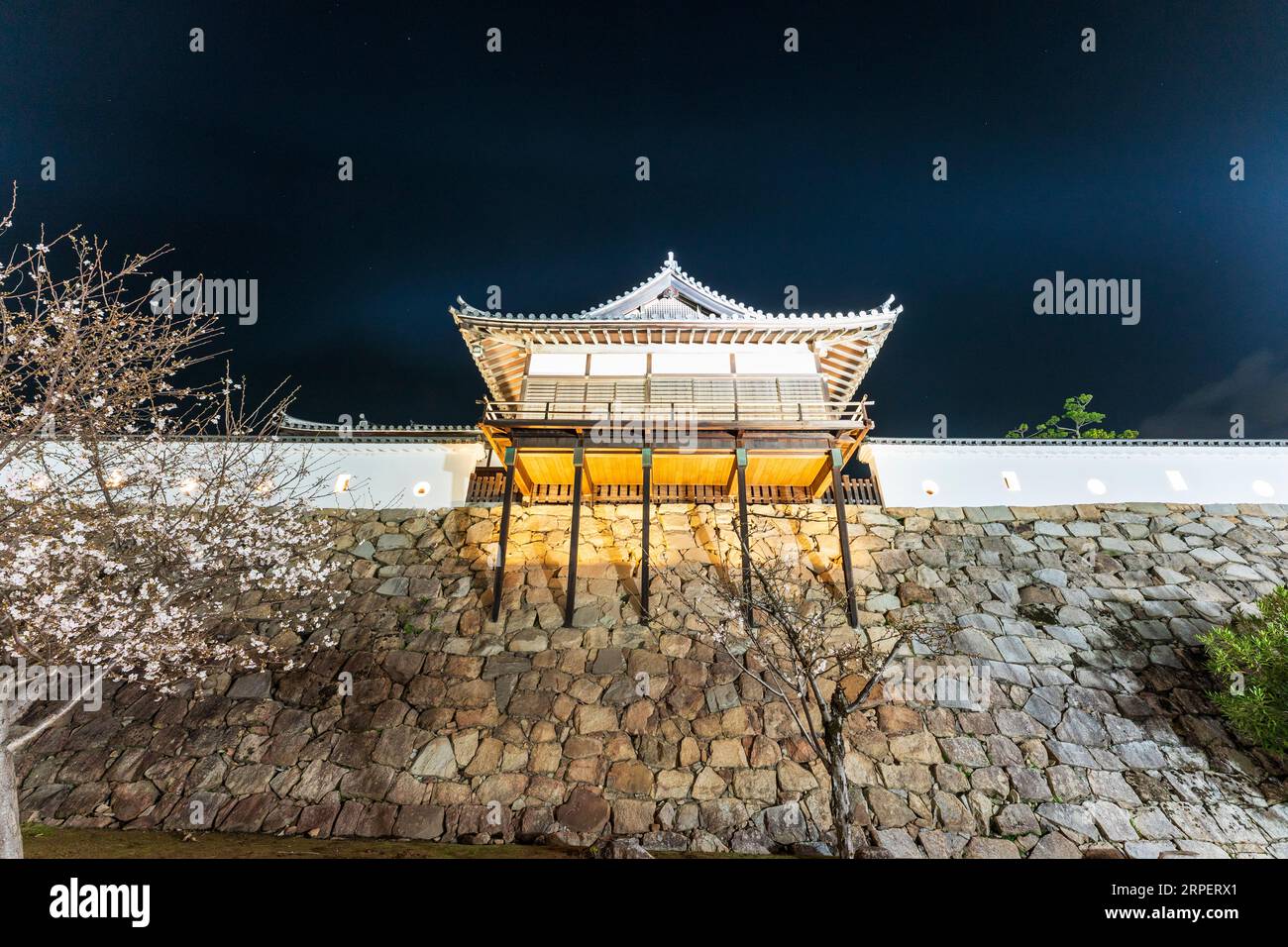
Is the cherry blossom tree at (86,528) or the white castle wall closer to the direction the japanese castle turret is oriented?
the cherry blossom tree

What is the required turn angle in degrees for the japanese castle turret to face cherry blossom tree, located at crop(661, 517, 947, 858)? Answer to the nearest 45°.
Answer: approximately 45° to its left

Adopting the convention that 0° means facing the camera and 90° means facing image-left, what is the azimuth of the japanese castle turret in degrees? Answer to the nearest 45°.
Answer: approximately 0°

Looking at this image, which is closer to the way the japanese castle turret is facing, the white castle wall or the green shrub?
the green shrub

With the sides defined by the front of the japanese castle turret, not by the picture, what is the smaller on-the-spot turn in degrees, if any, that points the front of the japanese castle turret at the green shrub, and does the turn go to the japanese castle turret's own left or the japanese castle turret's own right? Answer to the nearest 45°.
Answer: approximately 45° to the japanese castle turret's own left

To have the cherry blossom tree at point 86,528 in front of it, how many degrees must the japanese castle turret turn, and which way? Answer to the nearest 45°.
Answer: approximately 45° to its right
